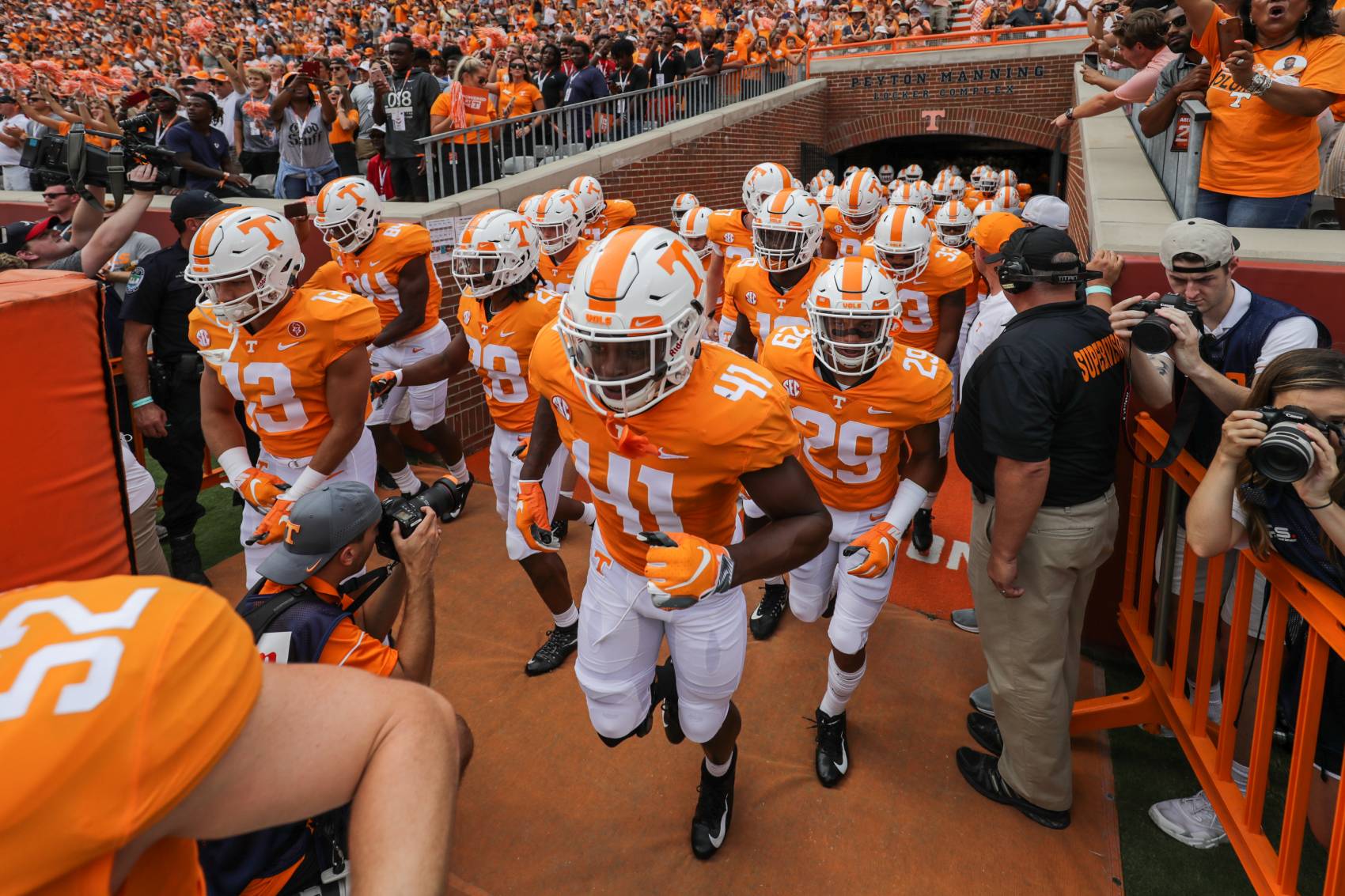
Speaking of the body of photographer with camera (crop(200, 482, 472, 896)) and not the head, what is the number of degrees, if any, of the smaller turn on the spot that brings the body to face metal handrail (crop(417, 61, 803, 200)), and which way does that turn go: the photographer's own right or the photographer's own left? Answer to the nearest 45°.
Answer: approximately 45° to the photographer's own left

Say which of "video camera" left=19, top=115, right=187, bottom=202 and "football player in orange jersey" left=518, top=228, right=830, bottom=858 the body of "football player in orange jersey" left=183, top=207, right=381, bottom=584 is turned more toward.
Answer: the football player in orange jersey

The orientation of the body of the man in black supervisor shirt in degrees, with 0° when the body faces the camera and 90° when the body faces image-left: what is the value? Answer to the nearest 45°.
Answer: approximately 135°

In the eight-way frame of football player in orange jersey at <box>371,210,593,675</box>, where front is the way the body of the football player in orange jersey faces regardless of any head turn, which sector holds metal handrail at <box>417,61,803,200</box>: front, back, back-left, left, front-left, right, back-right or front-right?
back-right

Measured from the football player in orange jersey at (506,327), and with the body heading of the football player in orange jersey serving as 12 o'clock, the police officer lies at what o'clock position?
The police officer is roughly at 2 o'clock from the football player in orange jersey.

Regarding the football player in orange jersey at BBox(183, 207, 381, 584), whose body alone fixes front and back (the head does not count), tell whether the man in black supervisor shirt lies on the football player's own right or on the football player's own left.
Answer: on the football player's own left
